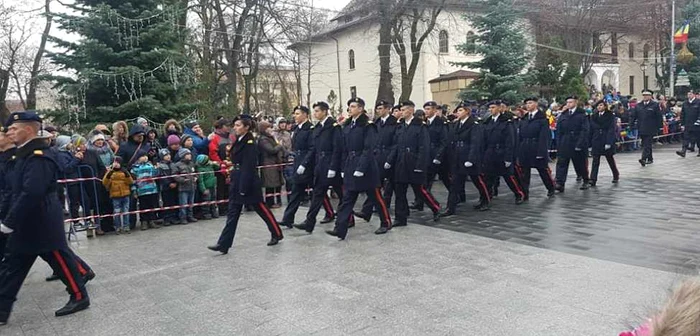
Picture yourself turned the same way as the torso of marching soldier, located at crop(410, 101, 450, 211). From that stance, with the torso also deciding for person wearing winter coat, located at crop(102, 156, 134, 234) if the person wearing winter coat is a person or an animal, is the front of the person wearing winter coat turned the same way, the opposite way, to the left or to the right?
to the left

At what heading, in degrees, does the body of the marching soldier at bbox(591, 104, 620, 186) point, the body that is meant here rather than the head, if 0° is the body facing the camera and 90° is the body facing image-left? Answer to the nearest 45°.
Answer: approximately 45°

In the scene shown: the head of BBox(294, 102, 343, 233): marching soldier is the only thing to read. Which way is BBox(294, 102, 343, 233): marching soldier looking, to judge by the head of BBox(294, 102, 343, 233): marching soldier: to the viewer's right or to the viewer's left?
to the viewer's left

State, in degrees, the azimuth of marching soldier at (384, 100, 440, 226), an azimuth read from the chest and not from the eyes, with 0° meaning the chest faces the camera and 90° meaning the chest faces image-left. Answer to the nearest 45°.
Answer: approximately 45°

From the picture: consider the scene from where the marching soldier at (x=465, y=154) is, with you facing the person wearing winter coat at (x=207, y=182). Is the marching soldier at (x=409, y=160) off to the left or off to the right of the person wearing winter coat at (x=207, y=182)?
left

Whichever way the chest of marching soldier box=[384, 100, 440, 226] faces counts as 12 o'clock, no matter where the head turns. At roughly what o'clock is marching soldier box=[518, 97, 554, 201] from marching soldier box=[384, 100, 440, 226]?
marching soldier box=[518, 97, 554, 201] is roughly at 6 o'clock from marching soldier box=[384, 100, 440, 226].

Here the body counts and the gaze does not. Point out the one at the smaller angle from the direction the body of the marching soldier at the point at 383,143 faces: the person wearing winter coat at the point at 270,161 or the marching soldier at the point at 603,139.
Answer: the person wearing winter coat

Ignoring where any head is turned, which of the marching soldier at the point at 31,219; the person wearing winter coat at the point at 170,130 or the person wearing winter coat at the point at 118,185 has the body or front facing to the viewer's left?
the marching soldier

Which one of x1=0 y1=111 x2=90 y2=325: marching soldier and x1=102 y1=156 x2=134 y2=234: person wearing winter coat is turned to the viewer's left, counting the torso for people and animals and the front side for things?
the marching soldier

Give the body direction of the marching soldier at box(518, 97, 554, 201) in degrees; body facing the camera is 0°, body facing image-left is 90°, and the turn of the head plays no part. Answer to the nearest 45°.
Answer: approximately 45°
